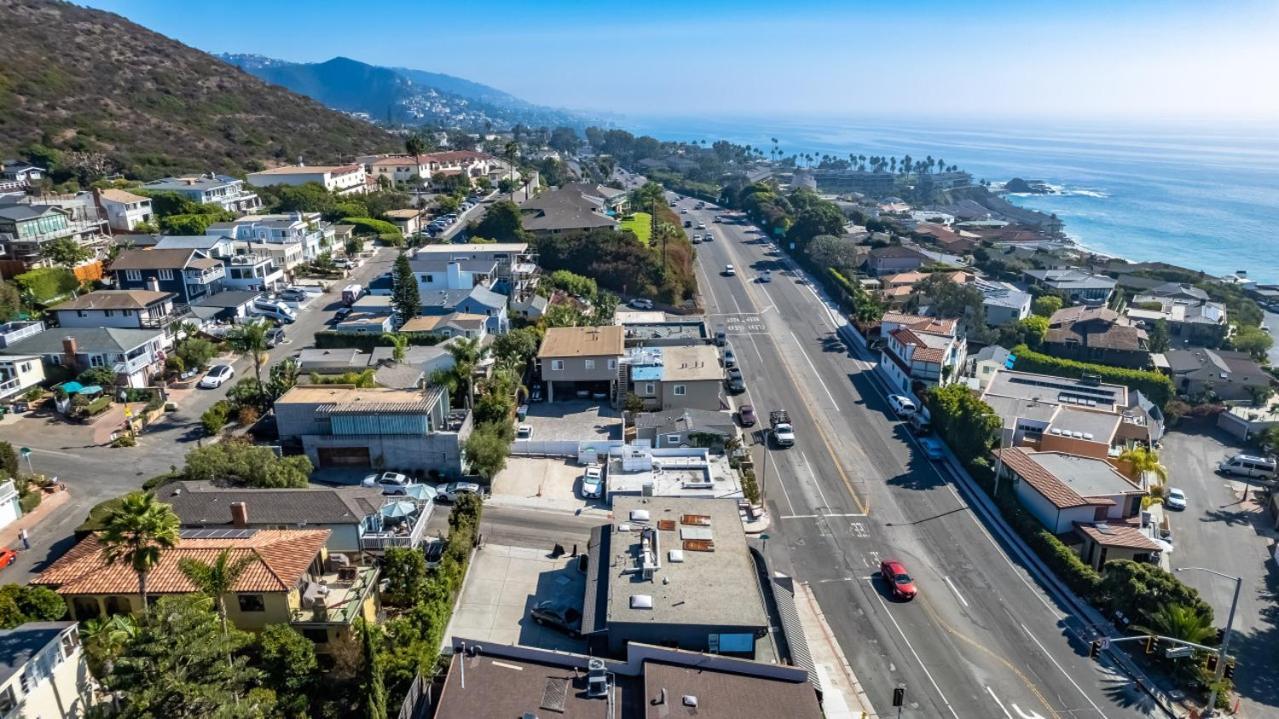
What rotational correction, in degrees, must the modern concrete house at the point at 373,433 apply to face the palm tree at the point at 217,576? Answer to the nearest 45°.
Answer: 0° — it already faces it

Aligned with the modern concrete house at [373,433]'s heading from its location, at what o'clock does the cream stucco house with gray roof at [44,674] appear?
the cream stucco house with gray roof at [44,674] is roughly at 1 o'clock from the modern concrete house at [373,433].

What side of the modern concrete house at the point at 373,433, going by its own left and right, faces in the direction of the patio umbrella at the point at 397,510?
front

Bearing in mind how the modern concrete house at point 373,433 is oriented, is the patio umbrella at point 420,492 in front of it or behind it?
in front

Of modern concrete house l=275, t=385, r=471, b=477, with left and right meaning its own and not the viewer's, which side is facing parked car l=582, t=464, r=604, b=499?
left

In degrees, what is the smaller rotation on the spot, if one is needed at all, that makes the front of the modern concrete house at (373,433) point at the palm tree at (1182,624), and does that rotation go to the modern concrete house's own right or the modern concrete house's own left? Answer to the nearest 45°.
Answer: approximately 45° to the modern concrete house's own left

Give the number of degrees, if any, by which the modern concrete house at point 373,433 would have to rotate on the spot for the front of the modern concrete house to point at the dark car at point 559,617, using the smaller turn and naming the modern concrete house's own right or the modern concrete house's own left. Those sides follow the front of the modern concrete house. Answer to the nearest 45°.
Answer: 0° — it already faces it

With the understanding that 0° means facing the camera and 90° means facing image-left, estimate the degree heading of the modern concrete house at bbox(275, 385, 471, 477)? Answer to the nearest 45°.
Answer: approximately 0°

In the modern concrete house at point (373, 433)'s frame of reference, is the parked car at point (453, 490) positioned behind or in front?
in front

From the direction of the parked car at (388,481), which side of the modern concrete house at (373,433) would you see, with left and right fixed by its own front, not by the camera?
front

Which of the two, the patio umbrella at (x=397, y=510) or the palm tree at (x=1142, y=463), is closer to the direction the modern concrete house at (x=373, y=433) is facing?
the patio umbrella
